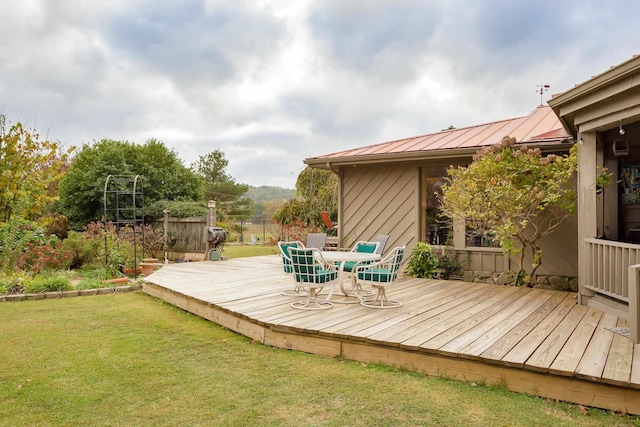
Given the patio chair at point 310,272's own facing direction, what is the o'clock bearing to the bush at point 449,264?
The bush is roughly at 12 o'clock from the patio chair.

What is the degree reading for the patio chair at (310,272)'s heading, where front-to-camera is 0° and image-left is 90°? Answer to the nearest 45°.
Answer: approximately 225°

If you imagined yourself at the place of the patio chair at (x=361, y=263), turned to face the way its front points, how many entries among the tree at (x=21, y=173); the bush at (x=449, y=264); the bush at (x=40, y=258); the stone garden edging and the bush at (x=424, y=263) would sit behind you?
2

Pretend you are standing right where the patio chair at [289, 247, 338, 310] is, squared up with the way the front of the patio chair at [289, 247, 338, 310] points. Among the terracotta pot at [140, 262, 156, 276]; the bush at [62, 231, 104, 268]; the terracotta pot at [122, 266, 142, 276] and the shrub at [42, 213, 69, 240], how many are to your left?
4

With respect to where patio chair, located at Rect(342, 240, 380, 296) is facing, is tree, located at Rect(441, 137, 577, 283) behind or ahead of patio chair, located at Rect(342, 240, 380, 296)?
behind

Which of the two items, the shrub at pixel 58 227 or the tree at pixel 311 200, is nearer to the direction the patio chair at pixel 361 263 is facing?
the shrub

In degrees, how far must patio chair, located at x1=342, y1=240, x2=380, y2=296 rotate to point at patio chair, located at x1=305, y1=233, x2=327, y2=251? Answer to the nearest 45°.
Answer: approximately 90° to its right

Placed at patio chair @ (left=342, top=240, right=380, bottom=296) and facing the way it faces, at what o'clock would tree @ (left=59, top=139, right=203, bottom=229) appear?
The tree is roughly at 3 o'clock from the patio chair.

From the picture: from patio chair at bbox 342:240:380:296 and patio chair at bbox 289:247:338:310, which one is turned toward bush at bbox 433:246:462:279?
patio chair at bbox 289:247:338:310

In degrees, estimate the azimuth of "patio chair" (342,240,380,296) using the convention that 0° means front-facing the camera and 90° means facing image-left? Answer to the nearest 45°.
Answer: approximately 45°

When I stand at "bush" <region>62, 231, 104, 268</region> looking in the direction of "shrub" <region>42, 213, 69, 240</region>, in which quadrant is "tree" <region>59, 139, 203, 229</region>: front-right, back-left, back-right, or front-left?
front-right

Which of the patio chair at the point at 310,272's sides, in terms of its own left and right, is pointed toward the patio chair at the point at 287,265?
left

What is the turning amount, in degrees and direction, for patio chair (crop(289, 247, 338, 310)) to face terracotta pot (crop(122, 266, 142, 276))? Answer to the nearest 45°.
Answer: approximately 90° to its left

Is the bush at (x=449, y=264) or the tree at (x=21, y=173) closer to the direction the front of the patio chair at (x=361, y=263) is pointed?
the tree

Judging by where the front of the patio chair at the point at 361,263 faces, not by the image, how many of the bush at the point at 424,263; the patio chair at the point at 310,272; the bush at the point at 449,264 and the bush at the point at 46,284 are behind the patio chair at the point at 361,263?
2

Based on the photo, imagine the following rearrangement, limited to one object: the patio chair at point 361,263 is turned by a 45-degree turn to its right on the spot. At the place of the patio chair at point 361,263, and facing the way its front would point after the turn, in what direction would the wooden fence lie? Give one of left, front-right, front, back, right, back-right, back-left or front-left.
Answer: front-right

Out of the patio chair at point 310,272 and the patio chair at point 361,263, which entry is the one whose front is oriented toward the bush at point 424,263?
the patio chair at point 310,272

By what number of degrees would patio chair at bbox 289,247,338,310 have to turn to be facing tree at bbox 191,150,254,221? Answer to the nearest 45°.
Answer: approximately 45° to its left
